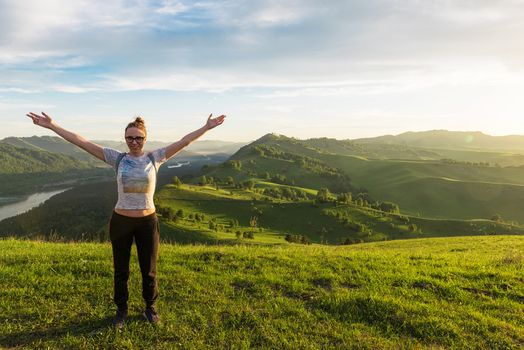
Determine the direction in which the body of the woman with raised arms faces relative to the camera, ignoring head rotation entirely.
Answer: toward the camera
